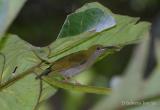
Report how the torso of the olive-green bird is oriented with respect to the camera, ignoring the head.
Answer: to the viewer's right
